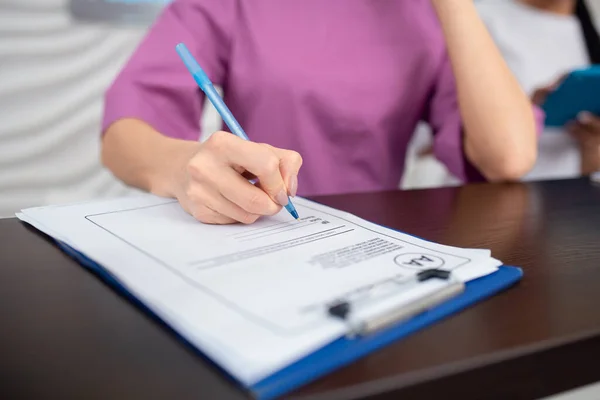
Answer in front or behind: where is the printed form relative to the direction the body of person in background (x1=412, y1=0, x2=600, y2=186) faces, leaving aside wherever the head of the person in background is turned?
in front

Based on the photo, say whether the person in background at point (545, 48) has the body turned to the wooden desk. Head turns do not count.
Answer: yes

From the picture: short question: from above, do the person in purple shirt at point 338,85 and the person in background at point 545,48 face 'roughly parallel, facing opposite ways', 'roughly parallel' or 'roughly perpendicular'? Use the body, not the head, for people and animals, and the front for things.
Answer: roughly parallel

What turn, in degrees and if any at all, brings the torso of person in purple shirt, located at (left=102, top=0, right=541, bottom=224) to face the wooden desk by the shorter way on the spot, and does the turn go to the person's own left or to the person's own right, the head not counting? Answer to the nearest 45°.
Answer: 0° — they already face it

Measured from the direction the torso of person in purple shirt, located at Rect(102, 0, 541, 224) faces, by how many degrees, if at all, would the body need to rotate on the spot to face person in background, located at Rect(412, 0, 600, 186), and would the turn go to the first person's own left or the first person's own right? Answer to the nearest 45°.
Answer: approximately 135° to the first person's own left

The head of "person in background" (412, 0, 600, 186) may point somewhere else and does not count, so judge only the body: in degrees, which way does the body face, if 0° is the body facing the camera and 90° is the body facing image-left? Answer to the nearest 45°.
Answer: approximately 0°

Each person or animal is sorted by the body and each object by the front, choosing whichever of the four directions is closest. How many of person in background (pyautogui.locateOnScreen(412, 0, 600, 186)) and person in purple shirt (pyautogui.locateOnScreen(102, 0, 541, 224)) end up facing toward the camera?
2
